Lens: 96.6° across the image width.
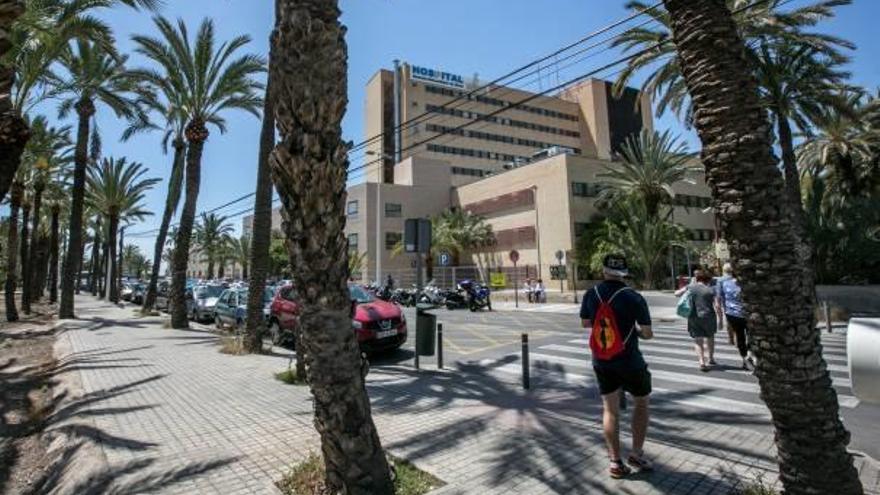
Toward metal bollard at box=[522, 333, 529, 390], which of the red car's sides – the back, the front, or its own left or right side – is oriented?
front

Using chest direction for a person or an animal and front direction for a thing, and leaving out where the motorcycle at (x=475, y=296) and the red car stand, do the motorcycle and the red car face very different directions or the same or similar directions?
same or similar directions

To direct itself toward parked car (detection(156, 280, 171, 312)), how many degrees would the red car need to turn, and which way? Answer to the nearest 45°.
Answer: approximately 180°

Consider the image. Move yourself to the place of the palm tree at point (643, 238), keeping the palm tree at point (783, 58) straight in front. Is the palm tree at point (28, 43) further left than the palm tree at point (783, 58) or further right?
right

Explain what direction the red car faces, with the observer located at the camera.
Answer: facing the viewer and to the right of the viewer

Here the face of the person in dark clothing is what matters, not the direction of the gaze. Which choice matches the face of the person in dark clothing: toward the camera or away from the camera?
away from the camera

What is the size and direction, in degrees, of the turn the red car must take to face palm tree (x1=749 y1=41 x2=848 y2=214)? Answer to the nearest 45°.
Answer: approximately 45° to its left

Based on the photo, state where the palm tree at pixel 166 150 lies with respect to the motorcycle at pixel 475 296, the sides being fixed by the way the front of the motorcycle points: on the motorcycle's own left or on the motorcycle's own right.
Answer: on the motorcycle's own right

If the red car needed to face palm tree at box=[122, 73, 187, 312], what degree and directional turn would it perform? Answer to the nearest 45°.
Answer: approximately 180°
